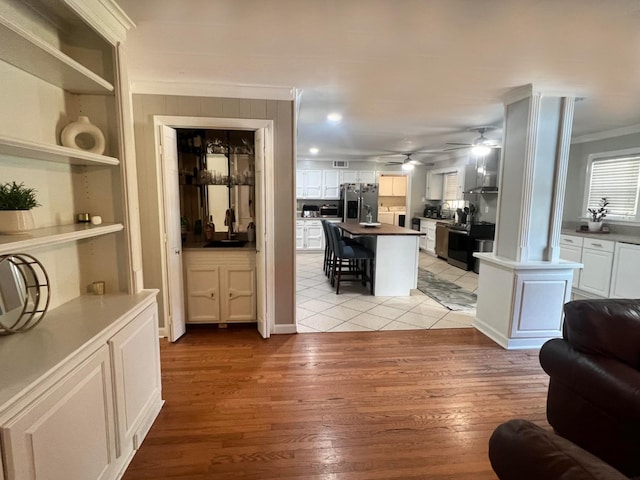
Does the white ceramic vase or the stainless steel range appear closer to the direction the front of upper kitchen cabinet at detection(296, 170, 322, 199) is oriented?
the white ceramic vase

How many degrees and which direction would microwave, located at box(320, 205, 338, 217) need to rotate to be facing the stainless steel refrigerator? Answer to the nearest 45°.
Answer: approximately 90° to its left

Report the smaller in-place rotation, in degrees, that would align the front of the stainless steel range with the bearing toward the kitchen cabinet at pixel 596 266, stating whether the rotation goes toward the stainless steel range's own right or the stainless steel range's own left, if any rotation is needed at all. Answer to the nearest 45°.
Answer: approximately 90° to the stainless steel range's own left

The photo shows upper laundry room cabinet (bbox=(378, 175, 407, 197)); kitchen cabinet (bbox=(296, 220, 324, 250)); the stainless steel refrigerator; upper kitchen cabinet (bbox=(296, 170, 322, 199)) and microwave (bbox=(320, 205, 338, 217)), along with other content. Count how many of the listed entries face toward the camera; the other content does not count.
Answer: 5

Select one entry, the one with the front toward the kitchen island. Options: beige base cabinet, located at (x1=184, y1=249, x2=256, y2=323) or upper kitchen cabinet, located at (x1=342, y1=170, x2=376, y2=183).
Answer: the upper kitchen cabinet

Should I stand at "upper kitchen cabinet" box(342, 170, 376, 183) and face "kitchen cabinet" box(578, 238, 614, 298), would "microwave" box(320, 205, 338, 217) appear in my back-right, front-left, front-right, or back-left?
back-right

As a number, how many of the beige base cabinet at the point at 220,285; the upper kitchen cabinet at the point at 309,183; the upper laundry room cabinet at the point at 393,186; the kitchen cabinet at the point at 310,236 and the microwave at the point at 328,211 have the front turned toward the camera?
5

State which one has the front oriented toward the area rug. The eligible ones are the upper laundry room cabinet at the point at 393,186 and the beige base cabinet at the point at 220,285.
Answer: the upper laundry room cabinet

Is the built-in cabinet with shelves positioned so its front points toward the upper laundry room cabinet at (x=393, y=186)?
no

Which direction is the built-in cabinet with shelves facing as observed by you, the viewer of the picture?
facing the viewer and to the right of the viewer

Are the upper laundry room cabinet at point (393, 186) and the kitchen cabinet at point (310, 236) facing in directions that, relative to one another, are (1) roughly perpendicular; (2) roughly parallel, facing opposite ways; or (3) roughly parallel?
roughly parallel

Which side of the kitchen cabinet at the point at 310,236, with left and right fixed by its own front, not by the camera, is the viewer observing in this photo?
front

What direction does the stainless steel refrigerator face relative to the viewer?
toward the camera

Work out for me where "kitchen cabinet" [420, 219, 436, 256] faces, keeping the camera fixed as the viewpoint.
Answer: facing the viewer and to the left of the viewer

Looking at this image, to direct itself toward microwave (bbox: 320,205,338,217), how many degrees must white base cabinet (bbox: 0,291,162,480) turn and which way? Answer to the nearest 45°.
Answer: approximately 90° to its left

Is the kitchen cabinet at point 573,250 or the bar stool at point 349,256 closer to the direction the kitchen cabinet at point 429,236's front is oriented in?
the bar stool
